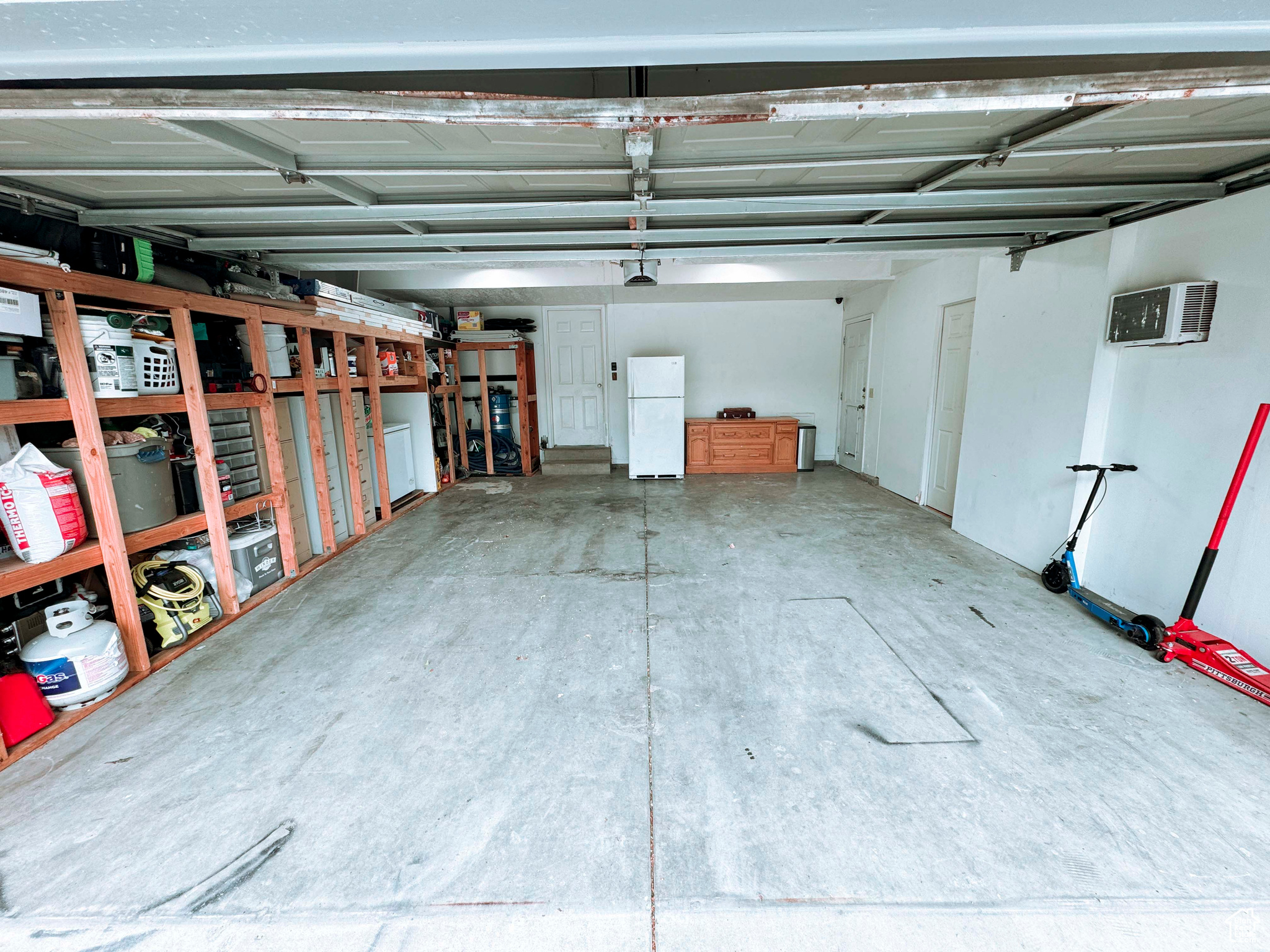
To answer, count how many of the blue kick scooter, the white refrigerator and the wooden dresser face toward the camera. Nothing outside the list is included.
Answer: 2

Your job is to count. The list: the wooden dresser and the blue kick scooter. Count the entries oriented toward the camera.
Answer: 1

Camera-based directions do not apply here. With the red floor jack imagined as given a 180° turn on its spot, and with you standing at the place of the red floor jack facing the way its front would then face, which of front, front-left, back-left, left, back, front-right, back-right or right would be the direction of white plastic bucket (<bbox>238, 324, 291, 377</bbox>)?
left

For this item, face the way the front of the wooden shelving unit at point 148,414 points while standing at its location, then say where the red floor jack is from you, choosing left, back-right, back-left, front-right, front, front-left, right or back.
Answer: front

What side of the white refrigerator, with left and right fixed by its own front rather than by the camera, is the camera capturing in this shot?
front

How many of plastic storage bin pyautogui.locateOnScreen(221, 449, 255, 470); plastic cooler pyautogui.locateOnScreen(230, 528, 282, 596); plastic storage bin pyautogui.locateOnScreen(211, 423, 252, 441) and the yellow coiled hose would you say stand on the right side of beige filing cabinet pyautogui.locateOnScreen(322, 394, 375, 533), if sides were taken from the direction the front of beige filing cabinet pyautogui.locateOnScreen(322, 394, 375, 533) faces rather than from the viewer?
4

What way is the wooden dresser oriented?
toward the camera

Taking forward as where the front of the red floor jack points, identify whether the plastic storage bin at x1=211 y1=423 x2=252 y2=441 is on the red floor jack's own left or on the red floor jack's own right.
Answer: on the red floor jack's own right

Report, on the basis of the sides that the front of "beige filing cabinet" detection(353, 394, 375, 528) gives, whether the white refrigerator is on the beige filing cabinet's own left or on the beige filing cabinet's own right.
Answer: on the beige filing cabinet's own left

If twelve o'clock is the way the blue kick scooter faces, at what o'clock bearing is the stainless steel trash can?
The stainless steel trash can is roughly at 12 o'clock from the blue kick scooter.

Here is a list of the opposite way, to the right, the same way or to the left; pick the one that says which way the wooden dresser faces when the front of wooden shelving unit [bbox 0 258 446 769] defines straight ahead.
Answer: to the right

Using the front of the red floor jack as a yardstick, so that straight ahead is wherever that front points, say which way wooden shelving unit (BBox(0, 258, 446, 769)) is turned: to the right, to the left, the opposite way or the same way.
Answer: to the left

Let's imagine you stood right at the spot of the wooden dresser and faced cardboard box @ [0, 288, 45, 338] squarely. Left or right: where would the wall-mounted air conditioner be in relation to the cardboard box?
left

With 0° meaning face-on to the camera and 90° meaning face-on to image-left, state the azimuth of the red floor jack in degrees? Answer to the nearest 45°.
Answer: approximately 315°

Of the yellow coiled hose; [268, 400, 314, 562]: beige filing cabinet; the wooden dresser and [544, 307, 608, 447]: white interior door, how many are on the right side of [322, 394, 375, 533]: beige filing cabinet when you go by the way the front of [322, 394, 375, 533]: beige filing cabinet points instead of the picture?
2

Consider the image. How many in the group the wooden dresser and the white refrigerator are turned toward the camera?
2

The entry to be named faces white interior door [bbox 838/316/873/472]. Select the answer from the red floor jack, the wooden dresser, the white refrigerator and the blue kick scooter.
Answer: the blue kick scooter
